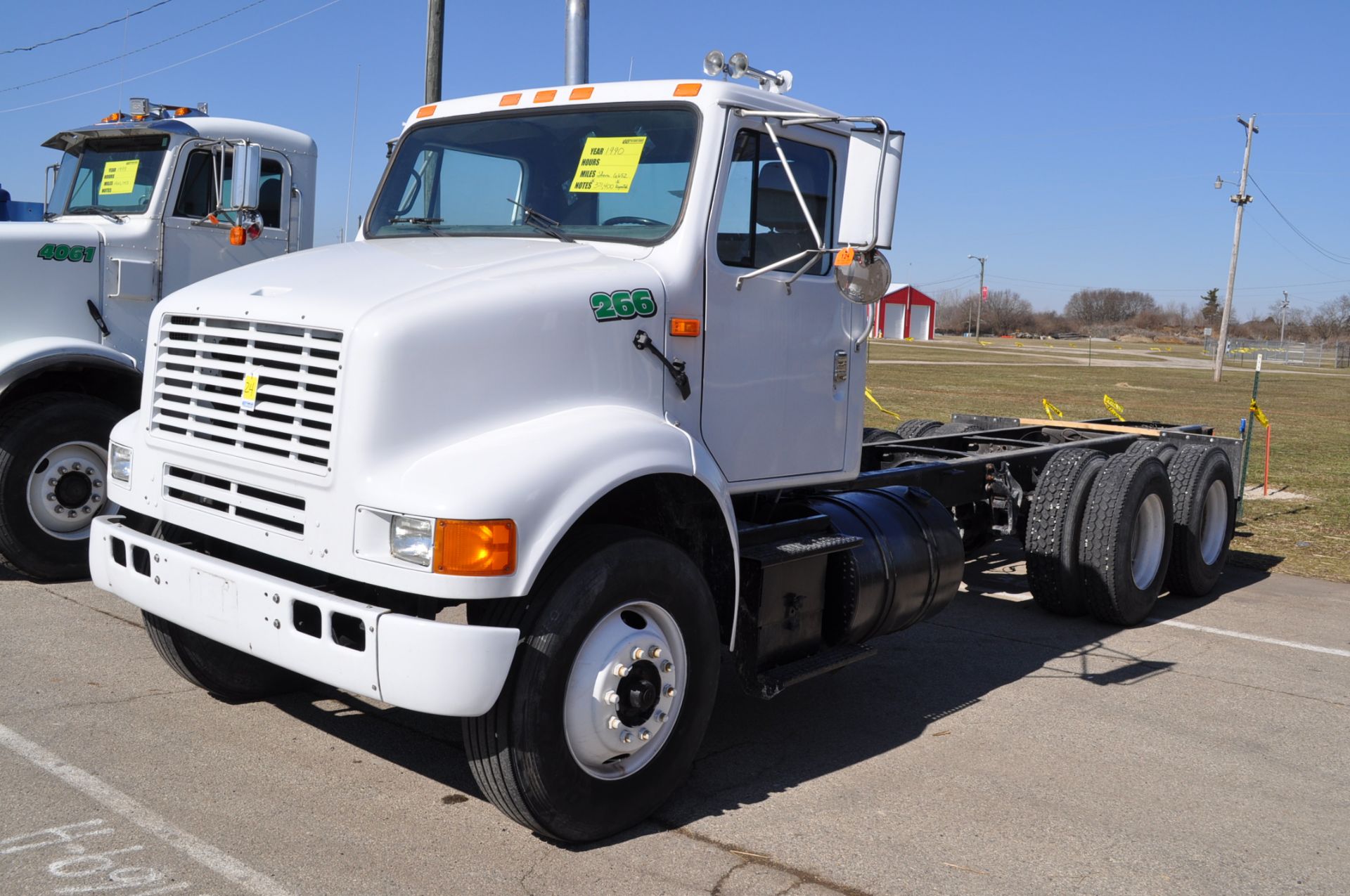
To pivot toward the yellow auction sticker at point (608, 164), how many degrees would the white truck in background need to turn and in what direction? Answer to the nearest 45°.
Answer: approximately 90° to its left

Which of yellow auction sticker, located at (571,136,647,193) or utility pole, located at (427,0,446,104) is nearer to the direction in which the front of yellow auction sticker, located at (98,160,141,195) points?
the yellow auction sticker

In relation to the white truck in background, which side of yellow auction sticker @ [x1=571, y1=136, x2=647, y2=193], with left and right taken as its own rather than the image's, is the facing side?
right

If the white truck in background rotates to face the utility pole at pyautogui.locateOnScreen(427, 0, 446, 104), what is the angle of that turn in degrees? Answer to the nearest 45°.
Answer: approximately 180°

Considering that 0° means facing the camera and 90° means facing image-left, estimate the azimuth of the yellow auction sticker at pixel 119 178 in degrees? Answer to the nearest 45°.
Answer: approximately 45°

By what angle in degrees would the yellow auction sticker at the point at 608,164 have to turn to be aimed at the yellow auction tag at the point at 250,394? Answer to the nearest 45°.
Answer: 0° — it already faces it

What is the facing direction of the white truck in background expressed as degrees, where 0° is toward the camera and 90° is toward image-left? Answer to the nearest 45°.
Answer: approximately 45°

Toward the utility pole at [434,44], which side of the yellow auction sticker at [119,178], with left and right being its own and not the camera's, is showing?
back

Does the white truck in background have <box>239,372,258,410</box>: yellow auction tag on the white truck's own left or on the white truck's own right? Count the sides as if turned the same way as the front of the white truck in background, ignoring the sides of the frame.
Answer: on the white truck's own left
